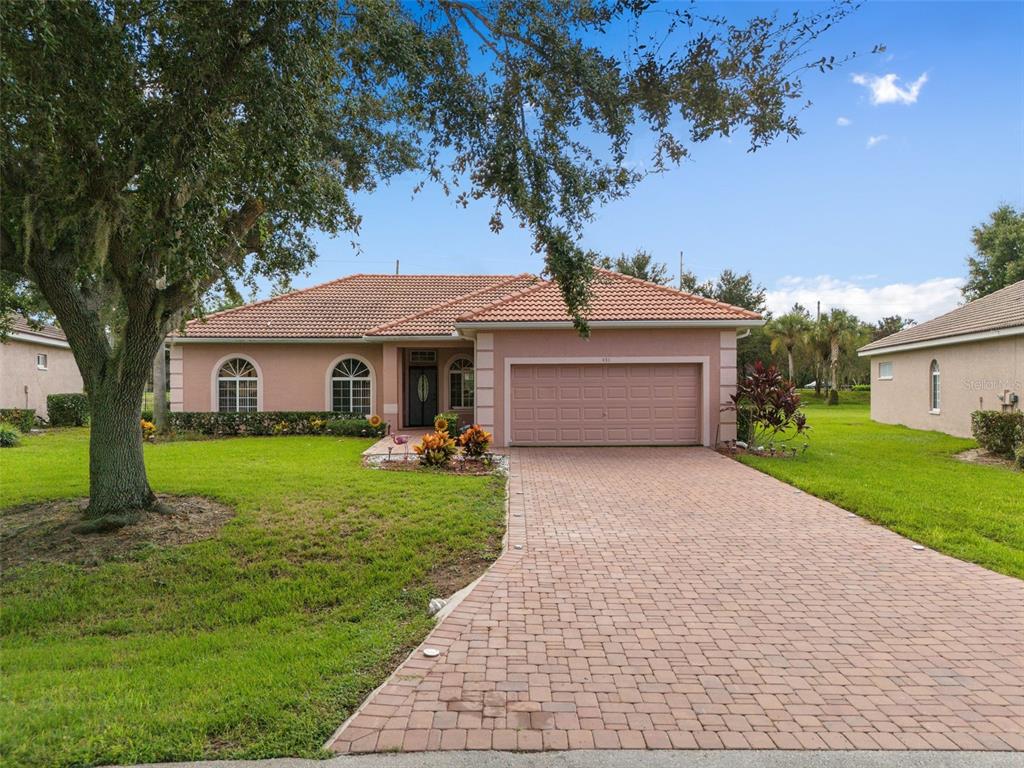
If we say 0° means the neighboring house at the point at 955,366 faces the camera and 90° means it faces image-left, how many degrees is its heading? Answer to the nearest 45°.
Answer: approximately 315°

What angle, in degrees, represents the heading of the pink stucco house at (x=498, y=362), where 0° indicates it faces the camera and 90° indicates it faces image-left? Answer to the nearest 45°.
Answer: approximately 0°

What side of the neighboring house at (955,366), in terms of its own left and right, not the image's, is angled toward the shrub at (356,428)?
right

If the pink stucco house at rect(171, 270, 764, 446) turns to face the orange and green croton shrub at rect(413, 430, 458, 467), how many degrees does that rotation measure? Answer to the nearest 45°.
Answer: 0° — it already faces it

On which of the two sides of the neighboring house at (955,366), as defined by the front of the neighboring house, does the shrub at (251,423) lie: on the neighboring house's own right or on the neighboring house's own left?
on the neighboring house's own right

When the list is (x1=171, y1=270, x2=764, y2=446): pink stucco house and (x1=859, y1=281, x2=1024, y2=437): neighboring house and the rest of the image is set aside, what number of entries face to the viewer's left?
0

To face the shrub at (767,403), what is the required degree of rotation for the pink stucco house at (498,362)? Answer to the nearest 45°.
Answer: approximately 90° to its left
